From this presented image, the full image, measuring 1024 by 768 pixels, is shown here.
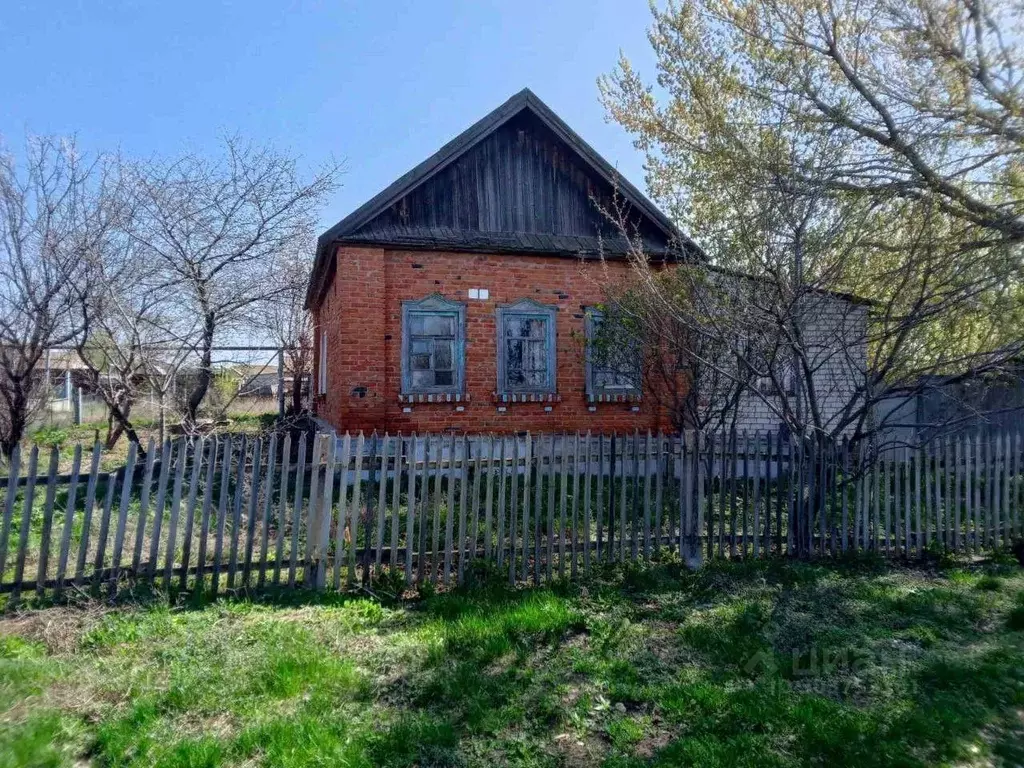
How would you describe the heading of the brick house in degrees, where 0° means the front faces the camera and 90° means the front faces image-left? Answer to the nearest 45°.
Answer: approximately 0°

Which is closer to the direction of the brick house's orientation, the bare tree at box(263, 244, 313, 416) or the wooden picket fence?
the wooden picket fence

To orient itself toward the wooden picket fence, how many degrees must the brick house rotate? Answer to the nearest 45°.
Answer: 0° — it already faces it

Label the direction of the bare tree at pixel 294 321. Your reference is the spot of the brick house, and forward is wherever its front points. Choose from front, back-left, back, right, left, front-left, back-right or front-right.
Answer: back-right
